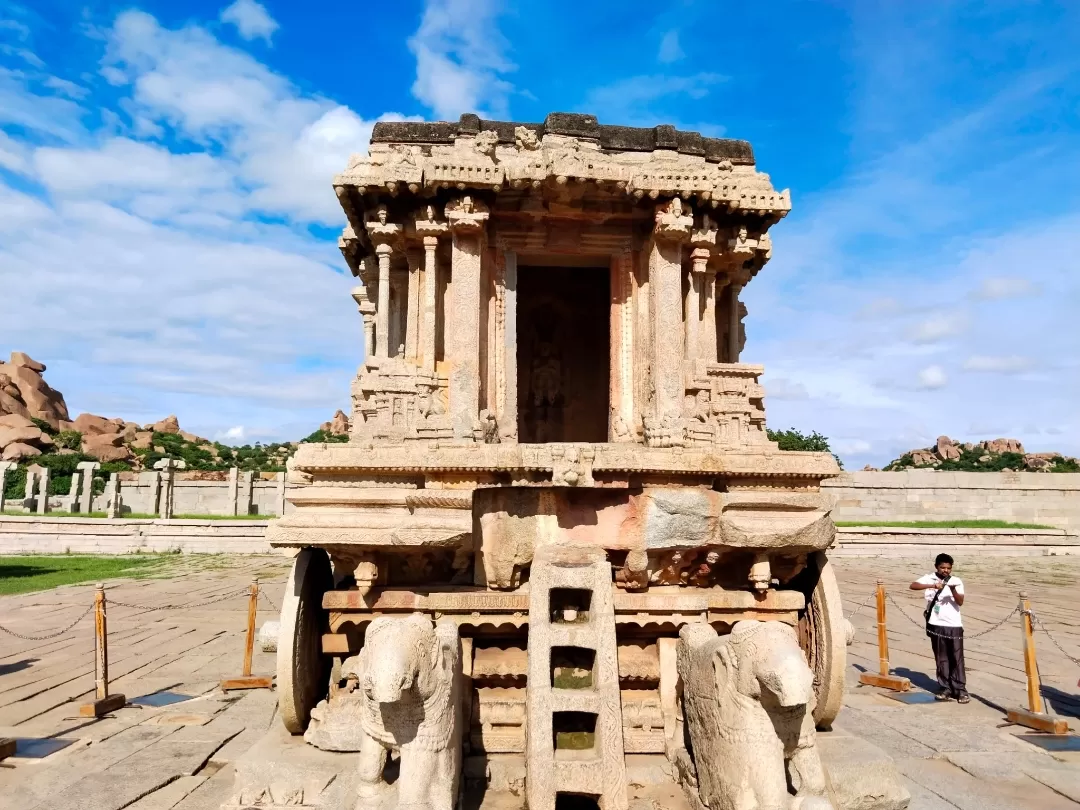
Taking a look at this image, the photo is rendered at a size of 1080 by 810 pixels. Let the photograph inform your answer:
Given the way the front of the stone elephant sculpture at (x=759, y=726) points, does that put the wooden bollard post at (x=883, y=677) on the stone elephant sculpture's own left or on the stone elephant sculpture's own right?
on the stone elephant sculpture's own left

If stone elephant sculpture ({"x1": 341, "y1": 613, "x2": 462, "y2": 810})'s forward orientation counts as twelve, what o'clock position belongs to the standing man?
The standing man is roughly at 8 o'clock from the stone elephant sculpture.

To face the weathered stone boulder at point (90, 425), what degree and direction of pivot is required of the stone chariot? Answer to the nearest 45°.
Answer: approximately 135° to its right

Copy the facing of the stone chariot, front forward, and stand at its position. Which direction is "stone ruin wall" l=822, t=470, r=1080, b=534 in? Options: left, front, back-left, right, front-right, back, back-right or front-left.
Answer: back-left

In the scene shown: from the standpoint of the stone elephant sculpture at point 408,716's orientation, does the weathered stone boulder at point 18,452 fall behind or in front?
behind

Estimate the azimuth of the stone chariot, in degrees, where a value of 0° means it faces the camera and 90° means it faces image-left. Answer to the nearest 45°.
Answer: approximately 0°

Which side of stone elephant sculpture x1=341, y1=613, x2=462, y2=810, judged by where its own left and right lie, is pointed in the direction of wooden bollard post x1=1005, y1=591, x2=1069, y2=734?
left

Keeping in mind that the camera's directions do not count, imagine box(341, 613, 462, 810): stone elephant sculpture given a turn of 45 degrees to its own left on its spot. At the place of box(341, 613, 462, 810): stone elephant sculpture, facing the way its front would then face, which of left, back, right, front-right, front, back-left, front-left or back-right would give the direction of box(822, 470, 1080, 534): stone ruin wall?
left

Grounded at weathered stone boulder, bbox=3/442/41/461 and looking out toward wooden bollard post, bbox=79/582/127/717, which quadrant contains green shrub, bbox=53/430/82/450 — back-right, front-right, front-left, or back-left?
back-left

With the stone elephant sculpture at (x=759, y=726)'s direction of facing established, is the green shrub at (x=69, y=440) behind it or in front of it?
behind
